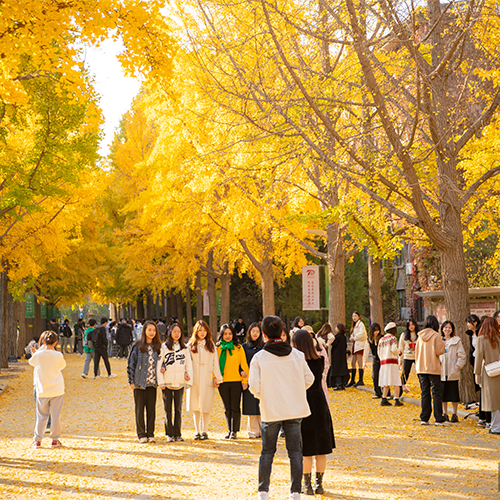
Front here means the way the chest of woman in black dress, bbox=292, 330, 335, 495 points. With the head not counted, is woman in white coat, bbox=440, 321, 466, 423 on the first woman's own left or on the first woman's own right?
on the first woman's own right

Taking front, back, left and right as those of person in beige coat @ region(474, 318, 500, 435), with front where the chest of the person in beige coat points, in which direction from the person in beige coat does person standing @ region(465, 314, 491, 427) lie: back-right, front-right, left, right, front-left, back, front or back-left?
front

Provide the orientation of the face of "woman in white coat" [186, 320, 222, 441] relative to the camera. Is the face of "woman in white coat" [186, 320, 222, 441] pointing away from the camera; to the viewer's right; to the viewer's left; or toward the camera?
toward the camera

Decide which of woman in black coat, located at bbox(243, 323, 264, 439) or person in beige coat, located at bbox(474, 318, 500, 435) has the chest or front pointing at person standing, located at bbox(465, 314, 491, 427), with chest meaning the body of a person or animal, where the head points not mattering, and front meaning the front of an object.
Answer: the person in beige coat

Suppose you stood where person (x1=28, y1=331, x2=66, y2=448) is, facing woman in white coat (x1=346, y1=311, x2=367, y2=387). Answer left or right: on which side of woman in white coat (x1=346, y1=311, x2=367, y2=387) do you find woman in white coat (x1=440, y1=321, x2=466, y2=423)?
right

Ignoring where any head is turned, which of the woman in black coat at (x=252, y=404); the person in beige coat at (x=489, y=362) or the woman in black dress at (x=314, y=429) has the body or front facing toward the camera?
the woman in black coat at (x=252, y=404)

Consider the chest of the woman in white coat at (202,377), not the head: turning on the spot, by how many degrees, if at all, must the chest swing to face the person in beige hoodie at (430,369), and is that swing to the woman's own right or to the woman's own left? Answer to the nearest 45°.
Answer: approximately 90° to the woman's own left

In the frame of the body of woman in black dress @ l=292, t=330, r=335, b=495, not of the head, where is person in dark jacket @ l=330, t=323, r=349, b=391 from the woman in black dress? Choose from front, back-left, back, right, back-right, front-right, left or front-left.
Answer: front-right

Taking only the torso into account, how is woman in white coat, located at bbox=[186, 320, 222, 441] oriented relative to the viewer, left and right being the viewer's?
facing the viewer

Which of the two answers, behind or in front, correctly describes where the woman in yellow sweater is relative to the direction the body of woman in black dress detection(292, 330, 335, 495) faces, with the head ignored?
in front

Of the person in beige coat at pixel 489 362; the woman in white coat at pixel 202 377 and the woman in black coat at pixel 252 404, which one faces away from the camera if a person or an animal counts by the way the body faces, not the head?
the person in beige coat

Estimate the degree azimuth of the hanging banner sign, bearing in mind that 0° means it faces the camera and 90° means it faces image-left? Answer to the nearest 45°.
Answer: approximately 0°

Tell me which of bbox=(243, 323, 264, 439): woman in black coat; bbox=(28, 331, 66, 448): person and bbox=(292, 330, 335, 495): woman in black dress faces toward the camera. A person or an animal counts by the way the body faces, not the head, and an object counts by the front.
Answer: bbox=(243, 323, 264, 439): woman in black coat
